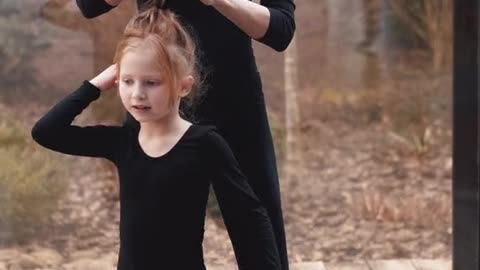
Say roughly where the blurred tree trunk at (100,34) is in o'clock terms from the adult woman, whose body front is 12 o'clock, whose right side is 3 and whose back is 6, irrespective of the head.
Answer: The blurred tree trunk is roughly at 4 o'clock from the adult woman.

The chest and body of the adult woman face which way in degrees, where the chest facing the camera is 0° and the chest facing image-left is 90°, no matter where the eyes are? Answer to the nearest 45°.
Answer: approximately 45°

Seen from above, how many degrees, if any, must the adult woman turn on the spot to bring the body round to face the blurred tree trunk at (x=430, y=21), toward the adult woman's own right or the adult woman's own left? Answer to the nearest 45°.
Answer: approximately 180°
